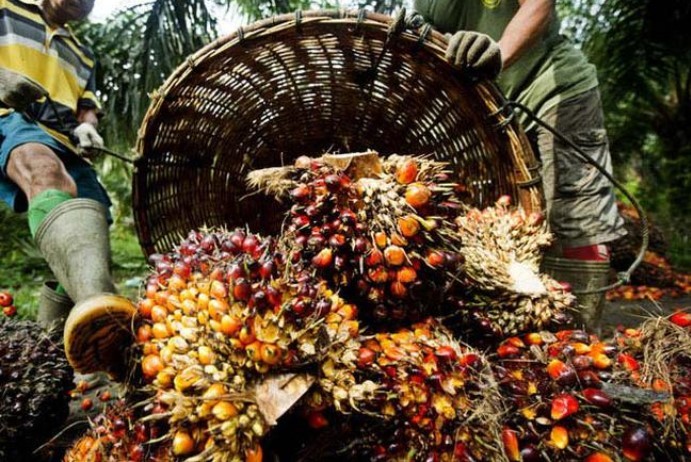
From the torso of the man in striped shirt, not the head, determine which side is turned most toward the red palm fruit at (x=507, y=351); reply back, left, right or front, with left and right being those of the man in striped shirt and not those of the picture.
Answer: front

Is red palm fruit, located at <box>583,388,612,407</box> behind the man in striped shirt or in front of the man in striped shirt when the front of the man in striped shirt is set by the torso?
in front

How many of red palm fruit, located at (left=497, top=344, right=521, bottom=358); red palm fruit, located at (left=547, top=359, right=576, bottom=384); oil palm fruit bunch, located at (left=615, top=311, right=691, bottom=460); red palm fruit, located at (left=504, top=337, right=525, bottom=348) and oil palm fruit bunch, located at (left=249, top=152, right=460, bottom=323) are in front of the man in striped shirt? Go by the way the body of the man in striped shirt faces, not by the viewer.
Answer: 5

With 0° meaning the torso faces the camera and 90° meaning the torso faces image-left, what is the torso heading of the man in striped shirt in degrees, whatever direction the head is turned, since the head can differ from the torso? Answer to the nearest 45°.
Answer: approximately 315°

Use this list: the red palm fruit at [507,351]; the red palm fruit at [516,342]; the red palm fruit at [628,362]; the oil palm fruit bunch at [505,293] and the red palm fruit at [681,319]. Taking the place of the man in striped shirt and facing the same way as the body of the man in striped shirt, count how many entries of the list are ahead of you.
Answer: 5

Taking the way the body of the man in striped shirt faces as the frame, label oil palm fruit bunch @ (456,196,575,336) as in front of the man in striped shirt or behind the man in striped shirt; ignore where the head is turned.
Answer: in front

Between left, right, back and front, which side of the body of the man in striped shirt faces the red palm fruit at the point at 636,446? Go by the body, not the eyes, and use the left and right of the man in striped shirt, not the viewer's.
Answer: front

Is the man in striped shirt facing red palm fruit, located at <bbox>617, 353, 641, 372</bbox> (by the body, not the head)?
yes

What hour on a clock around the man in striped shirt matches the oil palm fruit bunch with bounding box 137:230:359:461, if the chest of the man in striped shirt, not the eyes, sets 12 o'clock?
The oil palm fruit bunch is roughly at 1 o'clock from the man in striped shirt.

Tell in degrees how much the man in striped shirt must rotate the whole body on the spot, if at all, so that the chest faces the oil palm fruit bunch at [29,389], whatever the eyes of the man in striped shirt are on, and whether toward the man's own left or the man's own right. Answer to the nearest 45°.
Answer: approximately 45° to the man's own right

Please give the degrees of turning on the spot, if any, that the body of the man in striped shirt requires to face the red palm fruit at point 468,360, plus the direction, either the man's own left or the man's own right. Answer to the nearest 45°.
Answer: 0° — they already face it

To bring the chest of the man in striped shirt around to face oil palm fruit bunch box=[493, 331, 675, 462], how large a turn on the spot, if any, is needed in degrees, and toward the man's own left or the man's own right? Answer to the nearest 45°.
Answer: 0° — they already face it

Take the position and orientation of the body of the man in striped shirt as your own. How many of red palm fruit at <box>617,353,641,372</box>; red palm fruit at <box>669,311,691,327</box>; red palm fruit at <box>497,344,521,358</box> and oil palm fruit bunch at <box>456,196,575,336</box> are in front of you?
4

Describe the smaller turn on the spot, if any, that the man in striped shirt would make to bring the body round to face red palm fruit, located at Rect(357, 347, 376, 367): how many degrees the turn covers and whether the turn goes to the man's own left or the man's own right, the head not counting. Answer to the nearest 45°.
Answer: approximately 45° to the man's own right

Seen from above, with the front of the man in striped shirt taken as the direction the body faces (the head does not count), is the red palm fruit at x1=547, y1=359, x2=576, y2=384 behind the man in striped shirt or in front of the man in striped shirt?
in front
